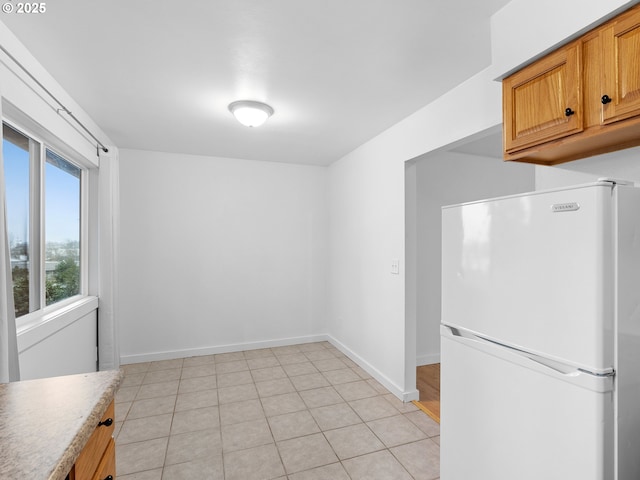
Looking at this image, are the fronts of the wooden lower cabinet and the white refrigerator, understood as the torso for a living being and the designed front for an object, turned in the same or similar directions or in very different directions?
very different directions

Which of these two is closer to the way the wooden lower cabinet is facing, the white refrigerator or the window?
the white refrigerator

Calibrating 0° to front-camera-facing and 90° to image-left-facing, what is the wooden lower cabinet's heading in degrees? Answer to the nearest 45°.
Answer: approximately 270°

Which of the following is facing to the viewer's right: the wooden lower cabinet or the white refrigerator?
the wooden lower cabinet

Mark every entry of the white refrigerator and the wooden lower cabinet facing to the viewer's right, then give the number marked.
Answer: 1

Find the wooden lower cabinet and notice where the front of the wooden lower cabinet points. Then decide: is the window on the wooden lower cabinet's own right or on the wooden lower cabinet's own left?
on the wooden lower cabinet's own left

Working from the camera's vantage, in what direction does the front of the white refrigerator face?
facing the viewer and to the left of the viewer
